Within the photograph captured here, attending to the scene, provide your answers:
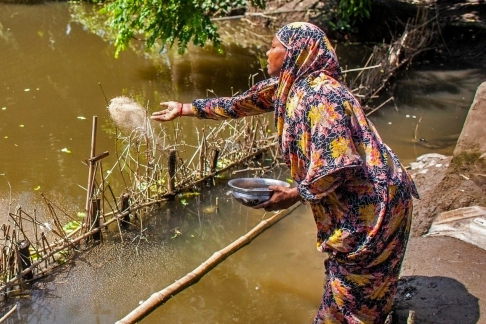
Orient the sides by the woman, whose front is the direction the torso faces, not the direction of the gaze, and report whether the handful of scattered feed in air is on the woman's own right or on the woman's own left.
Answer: on the woman's own right

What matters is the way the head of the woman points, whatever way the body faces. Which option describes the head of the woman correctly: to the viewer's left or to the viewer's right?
to the viewer's left

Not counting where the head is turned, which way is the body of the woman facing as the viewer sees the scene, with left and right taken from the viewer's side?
facing to the left of the viewer

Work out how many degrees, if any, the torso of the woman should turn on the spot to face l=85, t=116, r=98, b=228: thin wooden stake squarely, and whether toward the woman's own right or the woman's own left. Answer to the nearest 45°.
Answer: approximately 45° to the woman's own right

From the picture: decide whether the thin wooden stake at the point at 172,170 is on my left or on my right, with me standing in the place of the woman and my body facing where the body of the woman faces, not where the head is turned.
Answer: on my right
